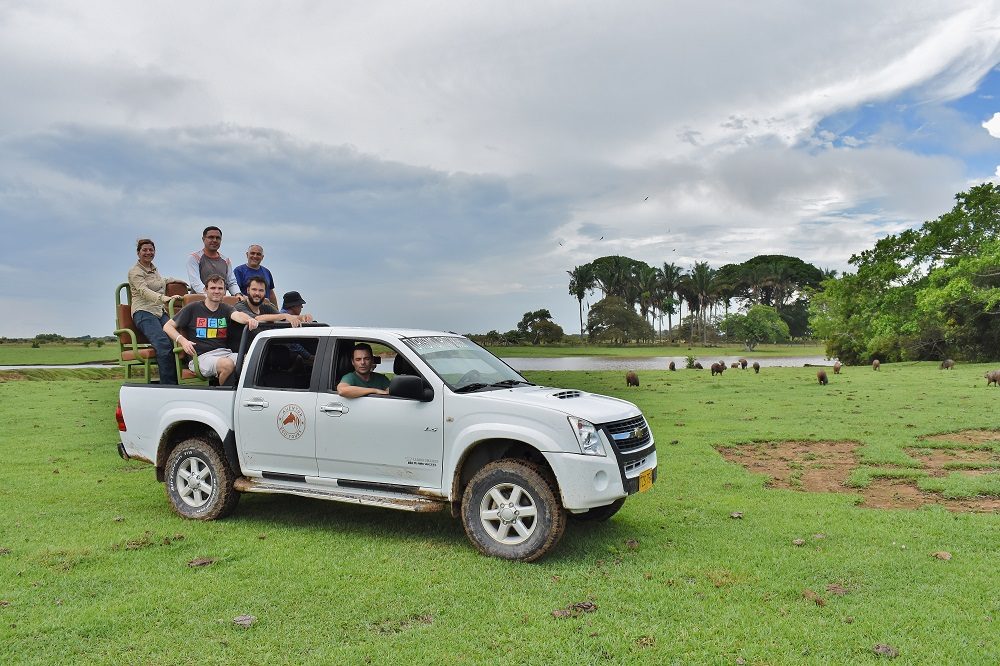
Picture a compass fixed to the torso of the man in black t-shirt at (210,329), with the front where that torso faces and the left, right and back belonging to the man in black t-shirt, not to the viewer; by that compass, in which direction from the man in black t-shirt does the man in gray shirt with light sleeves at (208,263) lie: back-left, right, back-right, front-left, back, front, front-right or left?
back-left

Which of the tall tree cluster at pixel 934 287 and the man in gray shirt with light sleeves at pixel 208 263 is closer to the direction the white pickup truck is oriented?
the tall tree cluster

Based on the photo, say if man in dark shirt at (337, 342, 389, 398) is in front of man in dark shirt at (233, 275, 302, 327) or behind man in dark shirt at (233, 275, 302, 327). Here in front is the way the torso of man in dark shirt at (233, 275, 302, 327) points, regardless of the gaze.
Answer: in front

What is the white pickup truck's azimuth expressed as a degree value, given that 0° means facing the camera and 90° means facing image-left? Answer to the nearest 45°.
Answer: approximately 315°

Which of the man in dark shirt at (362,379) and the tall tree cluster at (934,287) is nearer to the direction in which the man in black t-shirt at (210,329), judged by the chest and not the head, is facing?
the man in dark shirt

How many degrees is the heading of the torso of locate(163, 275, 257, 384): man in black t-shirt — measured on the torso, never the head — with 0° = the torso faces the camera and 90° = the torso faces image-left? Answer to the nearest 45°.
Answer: approximately 315°

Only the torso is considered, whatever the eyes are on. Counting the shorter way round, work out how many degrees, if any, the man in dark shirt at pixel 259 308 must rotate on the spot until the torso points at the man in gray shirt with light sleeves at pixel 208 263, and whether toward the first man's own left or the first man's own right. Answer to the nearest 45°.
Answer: approximately 180°
